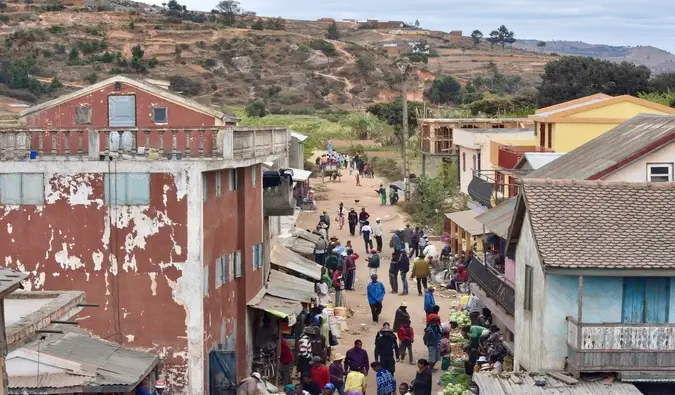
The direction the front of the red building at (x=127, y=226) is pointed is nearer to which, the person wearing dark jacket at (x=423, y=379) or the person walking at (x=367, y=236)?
the person wearing dark jacket

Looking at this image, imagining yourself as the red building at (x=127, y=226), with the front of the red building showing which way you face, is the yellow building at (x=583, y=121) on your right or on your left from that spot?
on your left
